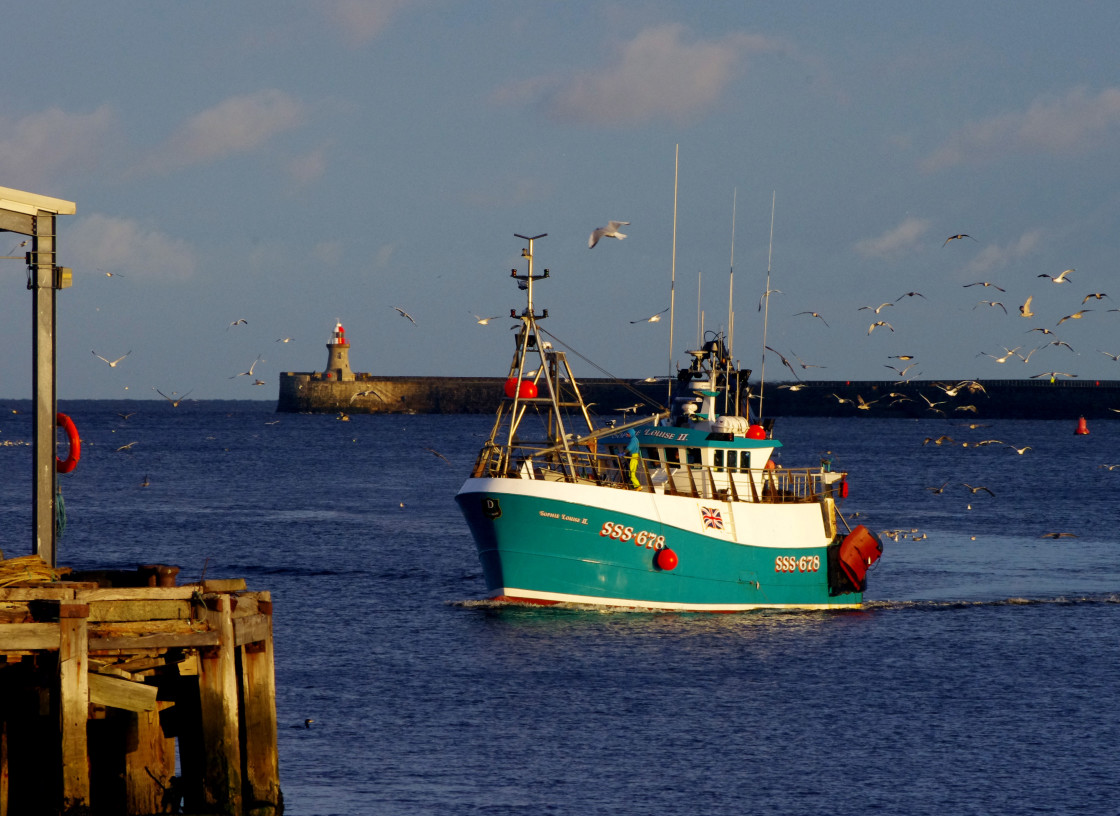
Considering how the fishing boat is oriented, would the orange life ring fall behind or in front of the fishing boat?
in front

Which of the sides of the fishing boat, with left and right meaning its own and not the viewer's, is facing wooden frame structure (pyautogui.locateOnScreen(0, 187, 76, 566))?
front

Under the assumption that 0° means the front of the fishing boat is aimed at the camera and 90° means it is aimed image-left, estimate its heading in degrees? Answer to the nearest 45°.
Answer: approximately 45°
